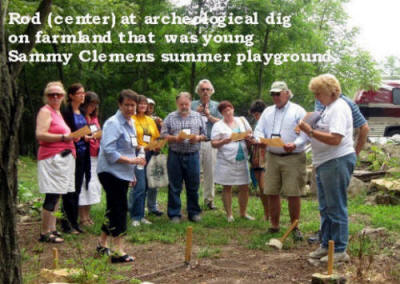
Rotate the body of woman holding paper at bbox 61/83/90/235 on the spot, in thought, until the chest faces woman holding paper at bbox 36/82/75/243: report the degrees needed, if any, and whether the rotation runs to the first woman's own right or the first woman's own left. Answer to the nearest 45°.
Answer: approximately 90° to the first woman's own right

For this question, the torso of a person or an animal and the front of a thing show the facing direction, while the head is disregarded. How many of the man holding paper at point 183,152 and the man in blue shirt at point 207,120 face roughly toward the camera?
2

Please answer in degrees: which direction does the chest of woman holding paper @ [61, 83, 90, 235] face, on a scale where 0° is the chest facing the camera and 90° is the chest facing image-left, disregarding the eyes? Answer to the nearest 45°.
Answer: approximately 315°

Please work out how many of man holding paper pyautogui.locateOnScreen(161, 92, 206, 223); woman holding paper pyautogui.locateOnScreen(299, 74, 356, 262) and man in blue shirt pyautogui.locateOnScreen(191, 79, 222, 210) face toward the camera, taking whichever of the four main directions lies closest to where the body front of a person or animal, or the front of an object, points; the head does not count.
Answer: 2

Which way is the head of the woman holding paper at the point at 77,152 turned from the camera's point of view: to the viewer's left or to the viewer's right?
to the viewer's right

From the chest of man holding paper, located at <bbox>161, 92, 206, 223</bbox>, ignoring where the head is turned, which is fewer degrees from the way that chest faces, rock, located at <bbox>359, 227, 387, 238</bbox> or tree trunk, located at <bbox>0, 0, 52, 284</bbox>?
the tree trunk

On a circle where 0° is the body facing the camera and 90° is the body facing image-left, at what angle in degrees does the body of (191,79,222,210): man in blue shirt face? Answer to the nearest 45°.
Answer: approximately 0°

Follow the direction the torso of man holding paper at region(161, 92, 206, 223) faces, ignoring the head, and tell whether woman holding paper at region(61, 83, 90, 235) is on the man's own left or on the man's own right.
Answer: on the man's own right

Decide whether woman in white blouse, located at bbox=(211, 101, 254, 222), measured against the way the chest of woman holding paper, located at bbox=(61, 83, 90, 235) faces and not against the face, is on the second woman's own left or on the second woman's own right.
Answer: on the second woman's own left

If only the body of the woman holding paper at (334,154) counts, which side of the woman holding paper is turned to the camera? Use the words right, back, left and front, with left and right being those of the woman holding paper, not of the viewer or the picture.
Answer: left

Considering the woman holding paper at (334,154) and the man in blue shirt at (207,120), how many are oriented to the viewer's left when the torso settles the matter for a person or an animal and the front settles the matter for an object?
1
